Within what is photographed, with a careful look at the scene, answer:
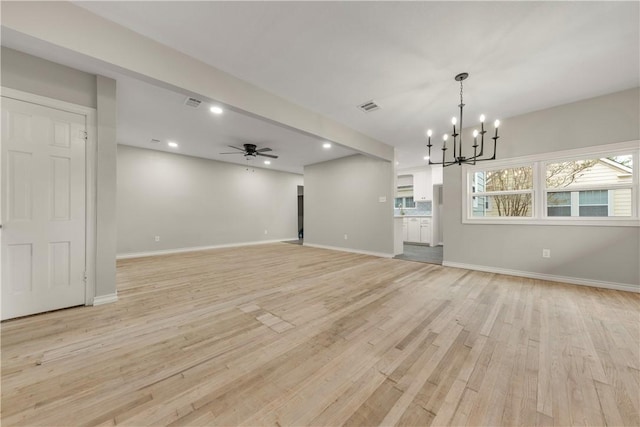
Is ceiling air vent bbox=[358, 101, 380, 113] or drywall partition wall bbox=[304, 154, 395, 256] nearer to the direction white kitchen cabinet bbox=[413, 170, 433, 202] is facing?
the ceiling air vent

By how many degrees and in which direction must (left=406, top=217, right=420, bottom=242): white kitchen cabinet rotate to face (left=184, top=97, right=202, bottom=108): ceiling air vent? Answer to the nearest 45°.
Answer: approximately 45° to its right

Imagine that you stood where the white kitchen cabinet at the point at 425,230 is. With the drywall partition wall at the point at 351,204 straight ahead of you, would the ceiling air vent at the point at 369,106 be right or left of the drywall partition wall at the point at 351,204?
left

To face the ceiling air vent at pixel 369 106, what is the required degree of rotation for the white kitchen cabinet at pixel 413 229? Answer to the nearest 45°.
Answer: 0° — it already faces it

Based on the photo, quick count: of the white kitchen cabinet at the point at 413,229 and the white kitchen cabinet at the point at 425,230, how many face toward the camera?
2

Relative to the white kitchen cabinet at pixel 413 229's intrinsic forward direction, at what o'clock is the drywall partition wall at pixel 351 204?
The drywall partition wall is roughly at 1 o'clock from the white kitchen cabinet.

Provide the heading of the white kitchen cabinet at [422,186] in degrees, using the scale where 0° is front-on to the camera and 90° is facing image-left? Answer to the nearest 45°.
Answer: approximately 0°

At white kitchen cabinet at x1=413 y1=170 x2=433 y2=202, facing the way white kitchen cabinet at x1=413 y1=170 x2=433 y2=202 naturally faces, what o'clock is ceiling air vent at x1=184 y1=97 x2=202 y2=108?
The ceiling air vent is roughly at 1 o'clock from the white kitchen cabinet.

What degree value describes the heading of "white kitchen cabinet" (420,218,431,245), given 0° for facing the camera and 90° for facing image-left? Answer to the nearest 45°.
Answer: approximately 0°
